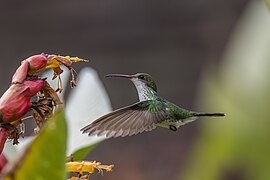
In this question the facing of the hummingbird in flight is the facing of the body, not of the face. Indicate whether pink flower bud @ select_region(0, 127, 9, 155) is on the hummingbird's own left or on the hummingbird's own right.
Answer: on the hummingbird's own left

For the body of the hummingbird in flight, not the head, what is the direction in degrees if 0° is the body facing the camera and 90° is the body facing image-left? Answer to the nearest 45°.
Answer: approximately 90°

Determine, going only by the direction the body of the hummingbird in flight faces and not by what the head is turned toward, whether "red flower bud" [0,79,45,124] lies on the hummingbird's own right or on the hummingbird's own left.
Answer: on the hummingbird's own left
